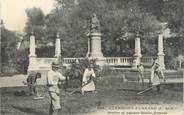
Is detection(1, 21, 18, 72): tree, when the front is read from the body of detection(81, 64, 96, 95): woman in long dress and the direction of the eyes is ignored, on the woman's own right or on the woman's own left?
on the woman's own right

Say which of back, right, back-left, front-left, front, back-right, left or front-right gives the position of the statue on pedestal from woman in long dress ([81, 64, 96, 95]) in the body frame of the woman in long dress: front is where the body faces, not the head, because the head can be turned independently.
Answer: back-right

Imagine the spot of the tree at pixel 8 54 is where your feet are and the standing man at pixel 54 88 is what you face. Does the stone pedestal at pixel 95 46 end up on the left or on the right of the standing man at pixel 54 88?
left

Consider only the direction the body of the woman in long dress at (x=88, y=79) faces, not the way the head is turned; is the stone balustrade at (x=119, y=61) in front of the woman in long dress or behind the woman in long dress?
behind

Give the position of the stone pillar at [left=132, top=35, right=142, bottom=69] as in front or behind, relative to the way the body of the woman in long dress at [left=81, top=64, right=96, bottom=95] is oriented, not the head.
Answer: behind

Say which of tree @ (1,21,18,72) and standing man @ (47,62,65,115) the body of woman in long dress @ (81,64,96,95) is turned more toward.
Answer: the standing man

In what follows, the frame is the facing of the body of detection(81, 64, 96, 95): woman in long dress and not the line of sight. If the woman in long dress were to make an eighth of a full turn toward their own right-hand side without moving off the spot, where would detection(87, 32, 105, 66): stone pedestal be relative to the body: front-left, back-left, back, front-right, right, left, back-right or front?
right

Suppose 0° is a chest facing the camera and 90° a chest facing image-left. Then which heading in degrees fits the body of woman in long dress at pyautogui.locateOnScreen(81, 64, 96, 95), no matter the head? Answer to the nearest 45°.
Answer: approximately 45°

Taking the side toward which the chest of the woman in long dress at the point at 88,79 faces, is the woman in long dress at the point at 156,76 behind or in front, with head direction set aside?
behind
